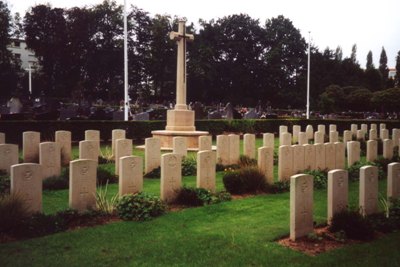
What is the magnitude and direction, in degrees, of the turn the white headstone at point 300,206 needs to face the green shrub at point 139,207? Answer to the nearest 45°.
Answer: approximately 135° to its right

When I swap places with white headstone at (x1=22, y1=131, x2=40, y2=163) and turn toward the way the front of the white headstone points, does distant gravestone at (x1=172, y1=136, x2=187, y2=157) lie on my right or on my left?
on my left

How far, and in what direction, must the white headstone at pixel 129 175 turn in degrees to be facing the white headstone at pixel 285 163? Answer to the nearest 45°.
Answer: approximately 90° to its left

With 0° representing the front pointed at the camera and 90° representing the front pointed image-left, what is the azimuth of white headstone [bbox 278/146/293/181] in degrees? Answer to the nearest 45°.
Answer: approximately 315°

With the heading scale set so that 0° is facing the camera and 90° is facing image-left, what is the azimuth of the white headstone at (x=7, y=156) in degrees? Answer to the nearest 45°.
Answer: approximately 0°

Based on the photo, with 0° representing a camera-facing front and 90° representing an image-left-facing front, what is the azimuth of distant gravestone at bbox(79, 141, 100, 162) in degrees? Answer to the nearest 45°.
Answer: approximately 0°

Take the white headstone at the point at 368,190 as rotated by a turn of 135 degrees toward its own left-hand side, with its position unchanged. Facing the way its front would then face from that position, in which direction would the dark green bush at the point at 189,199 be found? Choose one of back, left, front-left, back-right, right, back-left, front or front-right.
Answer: left

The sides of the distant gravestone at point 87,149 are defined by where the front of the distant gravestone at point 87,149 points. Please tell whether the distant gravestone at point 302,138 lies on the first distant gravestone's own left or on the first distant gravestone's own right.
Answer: on the first distant gravestone's own left

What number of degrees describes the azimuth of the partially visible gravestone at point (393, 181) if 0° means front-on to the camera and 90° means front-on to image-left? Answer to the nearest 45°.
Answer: approximately 315°

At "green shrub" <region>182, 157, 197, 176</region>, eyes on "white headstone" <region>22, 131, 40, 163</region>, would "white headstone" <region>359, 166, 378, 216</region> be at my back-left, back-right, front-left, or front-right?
back-left

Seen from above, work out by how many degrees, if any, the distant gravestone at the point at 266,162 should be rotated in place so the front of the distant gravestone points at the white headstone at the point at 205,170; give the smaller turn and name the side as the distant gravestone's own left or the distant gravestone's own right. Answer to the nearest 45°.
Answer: approximately 90° to the distant gravestone's own right

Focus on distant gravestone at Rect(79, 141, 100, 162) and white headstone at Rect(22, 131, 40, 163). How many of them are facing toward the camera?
2

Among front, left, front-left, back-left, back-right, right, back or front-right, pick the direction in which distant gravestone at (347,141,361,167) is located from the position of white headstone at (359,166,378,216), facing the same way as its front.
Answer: back-left

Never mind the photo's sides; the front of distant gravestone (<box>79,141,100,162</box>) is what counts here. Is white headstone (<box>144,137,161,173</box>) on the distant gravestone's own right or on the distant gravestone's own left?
on the distant gravestone's own left
